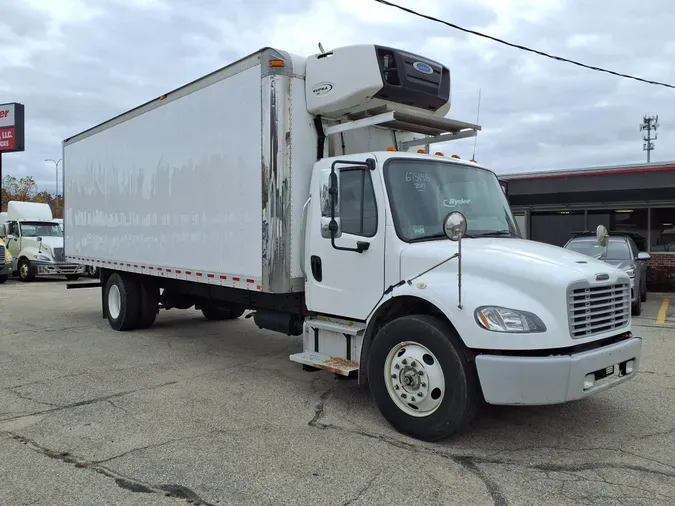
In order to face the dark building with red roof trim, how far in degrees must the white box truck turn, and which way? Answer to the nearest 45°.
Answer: approximately 90° to its left

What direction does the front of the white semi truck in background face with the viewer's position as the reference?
facing the viewer and to the right of the viewer

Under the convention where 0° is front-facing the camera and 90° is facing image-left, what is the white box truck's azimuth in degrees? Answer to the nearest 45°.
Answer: approximately 315°

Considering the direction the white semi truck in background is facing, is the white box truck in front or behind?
in front

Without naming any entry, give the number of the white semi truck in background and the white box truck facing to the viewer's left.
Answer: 0

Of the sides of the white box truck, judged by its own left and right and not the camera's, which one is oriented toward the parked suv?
left

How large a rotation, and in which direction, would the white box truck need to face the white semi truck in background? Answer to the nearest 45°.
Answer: approximately 180°
